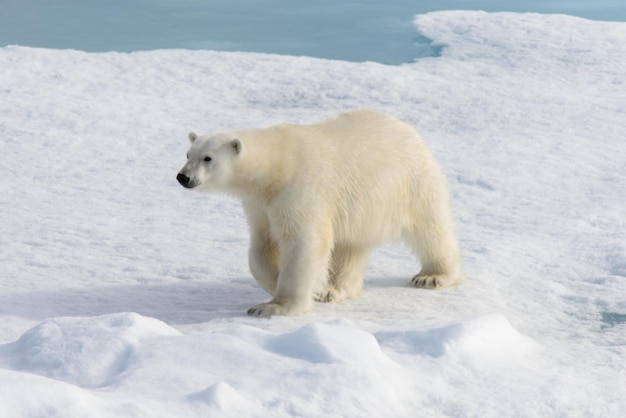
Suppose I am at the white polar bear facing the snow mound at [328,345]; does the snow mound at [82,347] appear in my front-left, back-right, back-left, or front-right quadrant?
front-right

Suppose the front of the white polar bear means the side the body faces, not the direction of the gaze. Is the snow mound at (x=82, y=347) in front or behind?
in front

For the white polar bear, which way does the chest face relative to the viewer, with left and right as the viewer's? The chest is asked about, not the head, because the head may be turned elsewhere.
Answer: facing the viewer and to the left of the viewer

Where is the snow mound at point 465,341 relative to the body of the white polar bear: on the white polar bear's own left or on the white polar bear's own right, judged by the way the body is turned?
on the white polar bear's own left

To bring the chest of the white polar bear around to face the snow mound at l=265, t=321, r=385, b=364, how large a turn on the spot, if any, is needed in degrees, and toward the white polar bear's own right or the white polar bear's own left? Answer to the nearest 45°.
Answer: approximately 45° to the white polar bear's own left

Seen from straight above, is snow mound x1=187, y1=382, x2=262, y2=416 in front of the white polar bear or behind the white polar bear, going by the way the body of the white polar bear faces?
in front

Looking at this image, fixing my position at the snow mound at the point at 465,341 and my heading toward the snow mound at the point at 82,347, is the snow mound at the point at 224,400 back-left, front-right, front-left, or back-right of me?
front-left
